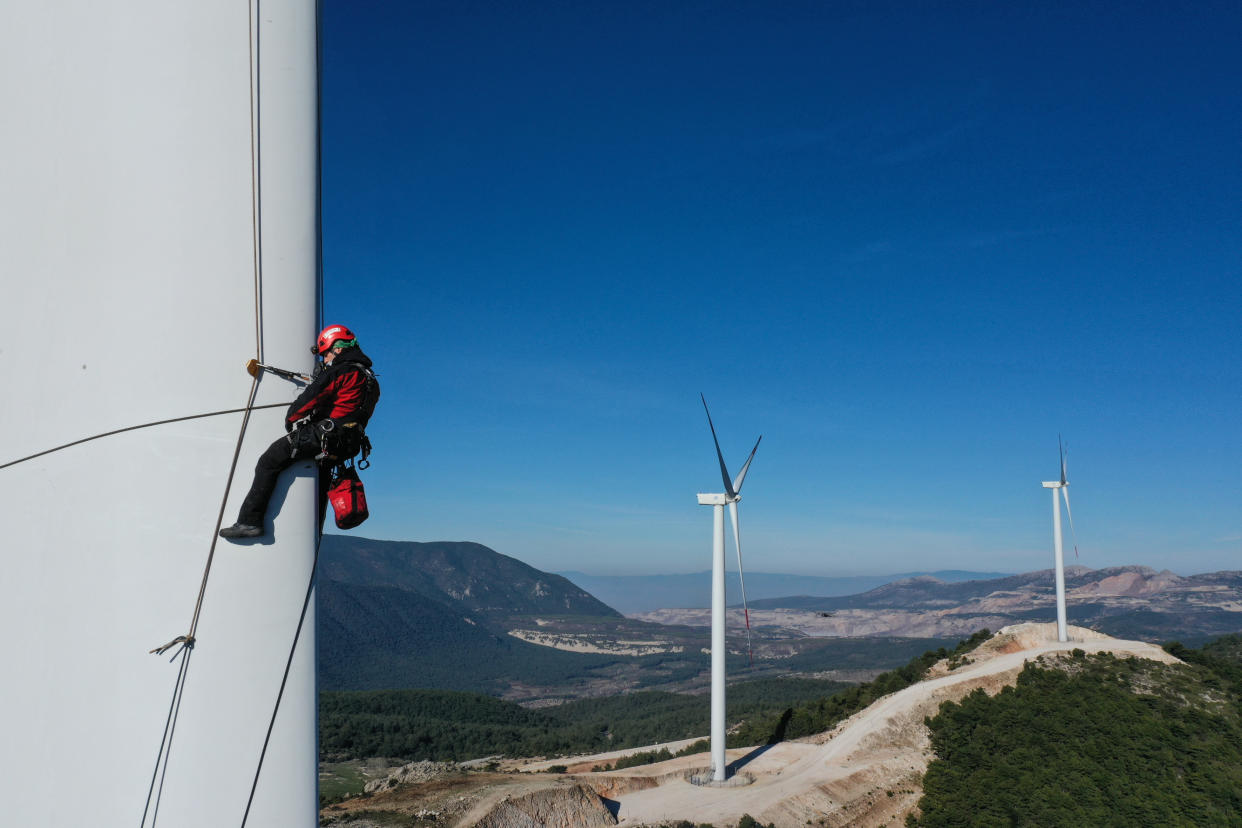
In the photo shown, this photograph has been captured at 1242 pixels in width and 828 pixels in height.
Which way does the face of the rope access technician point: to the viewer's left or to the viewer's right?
to the viewer's left

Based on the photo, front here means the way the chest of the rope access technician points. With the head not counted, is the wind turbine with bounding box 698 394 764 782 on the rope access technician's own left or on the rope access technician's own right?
on the rope access technician's own right

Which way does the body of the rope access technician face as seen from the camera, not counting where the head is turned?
to the viewer's left
